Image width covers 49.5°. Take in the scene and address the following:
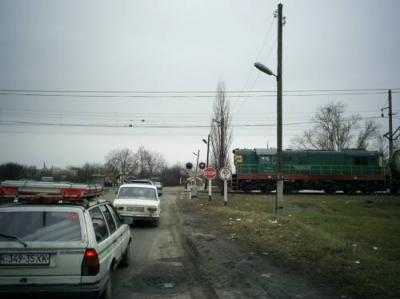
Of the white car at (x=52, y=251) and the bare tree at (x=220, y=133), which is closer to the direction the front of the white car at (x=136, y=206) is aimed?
the bare tree

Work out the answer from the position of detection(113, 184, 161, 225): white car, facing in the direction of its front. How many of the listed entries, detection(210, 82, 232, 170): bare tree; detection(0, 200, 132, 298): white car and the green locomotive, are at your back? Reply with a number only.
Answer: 1

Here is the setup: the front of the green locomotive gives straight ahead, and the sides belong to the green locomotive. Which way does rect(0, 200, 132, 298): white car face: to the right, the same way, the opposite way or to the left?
to the right

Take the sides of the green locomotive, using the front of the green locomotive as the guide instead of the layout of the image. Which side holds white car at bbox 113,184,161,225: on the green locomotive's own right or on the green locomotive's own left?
on the green locomotive's own left

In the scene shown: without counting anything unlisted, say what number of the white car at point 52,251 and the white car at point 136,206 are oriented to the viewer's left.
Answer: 0

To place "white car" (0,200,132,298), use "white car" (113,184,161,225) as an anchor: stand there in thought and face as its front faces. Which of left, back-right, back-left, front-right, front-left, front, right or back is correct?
back

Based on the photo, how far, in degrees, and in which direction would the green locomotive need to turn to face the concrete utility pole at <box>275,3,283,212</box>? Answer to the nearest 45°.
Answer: approximately 90° to its left

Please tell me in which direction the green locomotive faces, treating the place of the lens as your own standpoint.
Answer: facing to the left of the viewer

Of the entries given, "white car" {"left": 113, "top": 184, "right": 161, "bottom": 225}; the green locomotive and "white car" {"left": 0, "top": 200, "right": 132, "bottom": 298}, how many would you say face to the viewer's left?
1

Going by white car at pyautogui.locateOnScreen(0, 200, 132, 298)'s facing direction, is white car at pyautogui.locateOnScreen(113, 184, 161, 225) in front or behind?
in front

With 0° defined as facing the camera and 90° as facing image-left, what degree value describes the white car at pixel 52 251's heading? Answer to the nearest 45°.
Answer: approximately 225°

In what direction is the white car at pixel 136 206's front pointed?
away from the camera

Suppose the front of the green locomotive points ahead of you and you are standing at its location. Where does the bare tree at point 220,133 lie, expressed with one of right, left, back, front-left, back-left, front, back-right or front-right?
front

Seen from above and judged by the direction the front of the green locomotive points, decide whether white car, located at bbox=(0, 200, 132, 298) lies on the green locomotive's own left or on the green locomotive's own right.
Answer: on the green locomotive's own left

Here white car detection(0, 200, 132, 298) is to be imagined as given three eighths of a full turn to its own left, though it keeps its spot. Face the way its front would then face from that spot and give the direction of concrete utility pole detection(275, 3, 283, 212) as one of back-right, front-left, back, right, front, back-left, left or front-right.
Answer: back-right

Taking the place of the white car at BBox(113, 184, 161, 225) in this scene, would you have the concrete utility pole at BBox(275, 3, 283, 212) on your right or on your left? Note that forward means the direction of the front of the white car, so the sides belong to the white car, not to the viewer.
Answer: on your right

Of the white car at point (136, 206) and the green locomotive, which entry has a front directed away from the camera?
the white car

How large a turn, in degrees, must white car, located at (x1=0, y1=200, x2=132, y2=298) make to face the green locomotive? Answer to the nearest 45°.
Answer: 0° — it already faces it

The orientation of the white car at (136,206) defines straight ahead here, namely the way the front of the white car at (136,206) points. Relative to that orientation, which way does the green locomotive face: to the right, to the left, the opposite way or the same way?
to the left

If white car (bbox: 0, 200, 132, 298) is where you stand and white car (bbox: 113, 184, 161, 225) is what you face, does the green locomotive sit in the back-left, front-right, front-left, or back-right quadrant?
front-right
